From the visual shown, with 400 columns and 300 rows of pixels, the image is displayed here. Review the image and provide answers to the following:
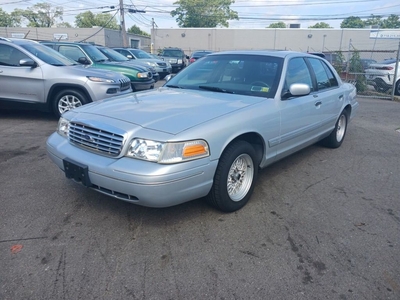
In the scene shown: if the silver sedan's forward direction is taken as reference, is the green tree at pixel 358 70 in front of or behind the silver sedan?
behind

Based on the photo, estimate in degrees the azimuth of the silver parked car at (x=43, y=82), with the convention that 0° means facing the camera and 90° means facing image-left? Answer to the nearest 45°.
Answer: approximately 315°

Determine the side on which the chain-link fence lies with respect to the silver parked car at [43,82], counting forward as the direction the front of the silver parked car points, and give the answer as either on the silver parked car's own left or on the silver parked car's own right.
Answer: on the silver parked car's own left

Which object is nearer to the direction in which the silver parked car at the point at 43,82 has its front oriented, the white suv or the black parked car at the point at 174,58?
the white suv

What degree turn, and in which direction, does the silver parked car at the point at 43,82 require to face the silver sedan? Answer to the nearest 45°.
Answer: approximately 45° to its right

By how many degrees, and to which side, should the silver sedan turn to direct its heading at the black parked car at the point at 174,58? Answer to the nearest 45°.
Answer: approximately 135° to its right

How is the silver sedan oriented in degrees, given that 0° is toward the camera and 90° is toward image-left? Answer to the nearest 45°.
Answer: approximately 45°

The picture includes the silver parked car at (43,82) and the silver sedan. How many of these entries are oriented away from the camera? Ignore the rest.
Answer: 0

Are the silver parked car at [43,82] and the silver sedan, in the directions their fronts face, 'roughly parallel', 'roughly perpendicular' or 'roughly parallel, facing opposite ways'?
roughly perpendicular

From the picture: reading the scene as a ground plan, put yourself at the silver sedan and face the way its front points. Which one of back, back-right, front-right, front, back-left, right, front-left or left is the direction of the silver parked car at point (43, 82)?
right
